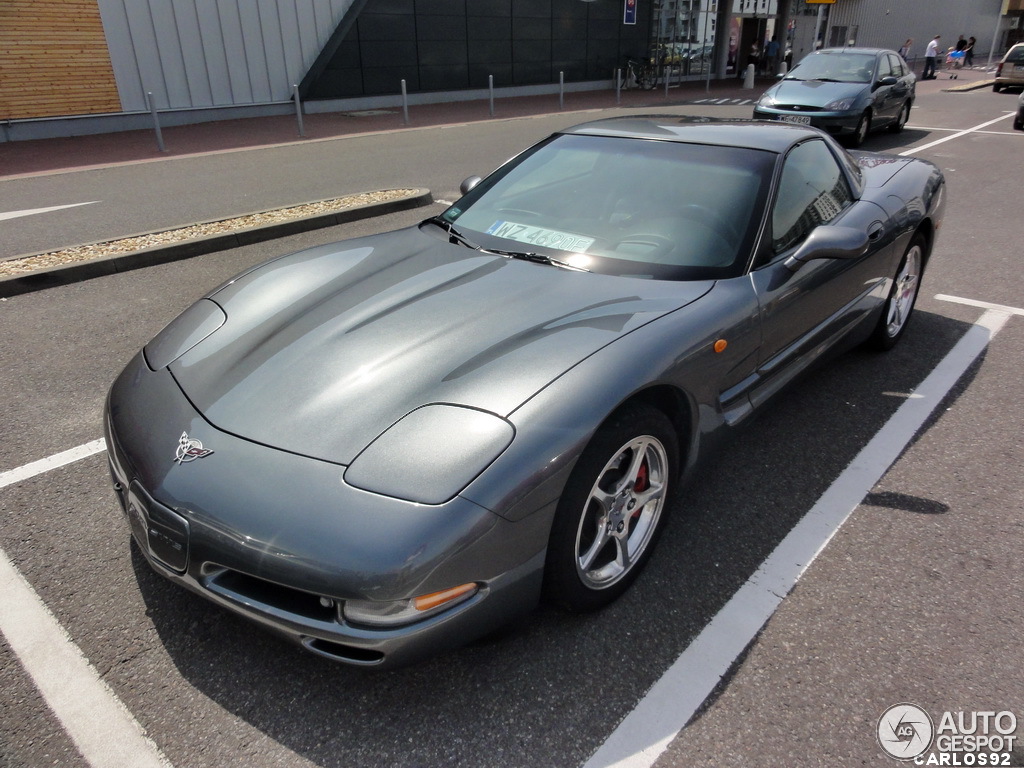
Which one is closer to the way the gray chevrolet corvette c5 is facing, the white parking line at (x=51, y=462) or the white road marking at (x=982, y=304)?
the white parking line

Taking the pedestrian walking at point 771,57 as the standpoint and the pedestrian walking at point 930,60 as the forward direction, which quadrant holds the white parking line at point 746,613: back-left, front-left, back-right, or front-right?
back-right

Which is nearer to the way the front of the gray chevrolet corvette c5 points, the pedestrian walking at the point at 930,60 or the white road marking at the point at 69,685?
the white road marking

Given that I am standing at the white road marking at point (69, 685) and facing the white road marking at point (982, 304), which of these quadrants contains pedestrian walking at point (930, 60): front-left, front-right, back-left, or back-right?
front-left

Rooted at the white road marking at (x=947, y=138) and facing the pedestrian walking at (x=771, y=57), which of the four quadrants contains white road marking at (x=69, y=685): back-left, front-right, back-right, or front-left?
back-left

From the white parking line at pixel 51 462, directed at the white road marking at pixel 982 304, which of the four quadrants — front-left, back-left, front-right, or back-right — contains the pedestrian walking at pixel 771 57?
front-left

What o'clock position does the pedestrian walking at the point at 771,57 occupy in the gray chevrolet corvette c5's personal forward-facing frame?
The pedestrian walking is roughly at 5 o'clock from the gray chevrolet corvette c5.

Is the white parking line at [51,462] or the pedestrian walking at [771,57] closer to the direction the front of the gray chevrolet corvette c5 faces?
the white parking line

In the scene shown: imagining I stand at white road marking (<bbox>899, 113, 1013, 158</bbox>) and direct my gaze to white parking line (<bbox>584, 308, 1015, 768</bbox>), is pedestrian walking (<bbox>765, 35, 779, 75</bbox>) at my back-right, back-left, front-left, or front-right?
back-right

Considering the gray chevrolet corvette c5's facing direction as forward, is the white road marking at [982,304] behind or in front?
behind

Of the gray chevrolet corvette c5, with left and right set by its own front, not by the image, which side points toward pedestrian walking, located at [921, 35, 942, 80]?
back

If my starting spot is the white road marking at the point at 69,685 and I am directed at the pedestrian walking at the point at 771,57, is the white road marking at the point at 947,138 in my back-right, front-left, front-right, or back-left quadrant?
front-right

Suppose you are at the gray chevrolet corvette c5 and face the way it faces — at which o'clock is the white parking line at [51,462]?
The white parking line is roughly at 2 o'clock from the gray chevrolet corvette c5.

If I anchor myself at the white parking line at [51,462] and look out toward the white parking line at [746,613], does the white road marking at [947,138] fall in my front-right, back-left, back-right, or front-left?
front-left

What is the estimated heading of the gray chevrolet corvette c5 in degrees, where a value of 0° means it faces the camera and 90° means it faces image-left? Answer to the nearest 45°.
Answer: approximately 45°
